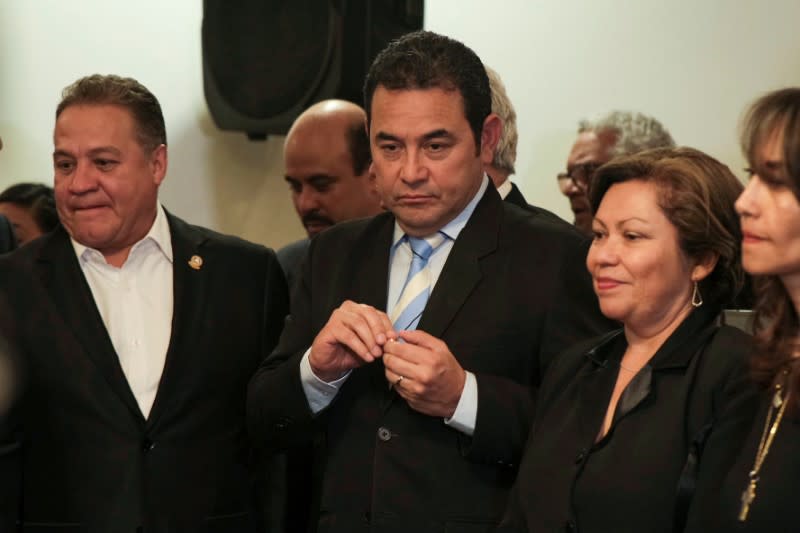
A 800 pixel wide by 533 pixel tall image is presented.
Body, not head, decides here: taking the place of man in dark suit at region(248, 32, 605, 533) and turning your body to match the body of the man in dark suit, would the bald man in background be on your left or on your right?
on your right

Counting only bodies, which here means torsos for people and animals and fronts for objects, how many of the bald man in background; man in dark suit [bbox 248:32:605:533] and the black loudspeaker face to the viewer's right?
0

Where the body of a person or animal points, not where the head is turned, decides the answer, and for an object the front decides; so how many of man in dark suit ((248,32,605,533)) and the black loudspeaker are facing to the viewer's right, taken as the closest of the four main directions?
0

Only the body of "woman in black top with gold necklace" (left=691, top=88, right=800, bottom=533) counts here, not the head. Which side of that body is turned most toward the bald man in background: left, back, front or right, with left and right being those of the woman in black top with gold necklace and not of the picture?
right

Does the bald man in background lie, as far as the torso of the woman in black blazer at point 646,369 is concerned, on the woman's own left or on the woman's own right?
on the woman's own right

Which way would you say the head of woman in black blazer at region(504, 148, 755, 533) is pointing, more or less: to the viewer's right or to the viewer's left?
to the viewer's left

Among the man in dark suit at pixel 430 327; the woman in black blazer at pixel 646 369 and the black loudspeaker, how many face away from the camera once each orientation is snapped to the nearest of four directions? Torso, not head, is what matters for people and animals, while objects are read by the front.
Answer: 0

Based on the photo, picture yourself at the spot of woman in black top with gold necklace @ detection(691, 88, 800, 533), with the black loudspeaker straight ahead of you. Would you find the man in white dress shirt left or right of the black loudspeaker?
left

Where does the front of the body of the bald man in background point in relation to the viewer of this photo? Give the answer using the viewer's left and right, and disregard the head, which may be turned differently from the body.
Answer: facing the viewer and to the left of the viewer
